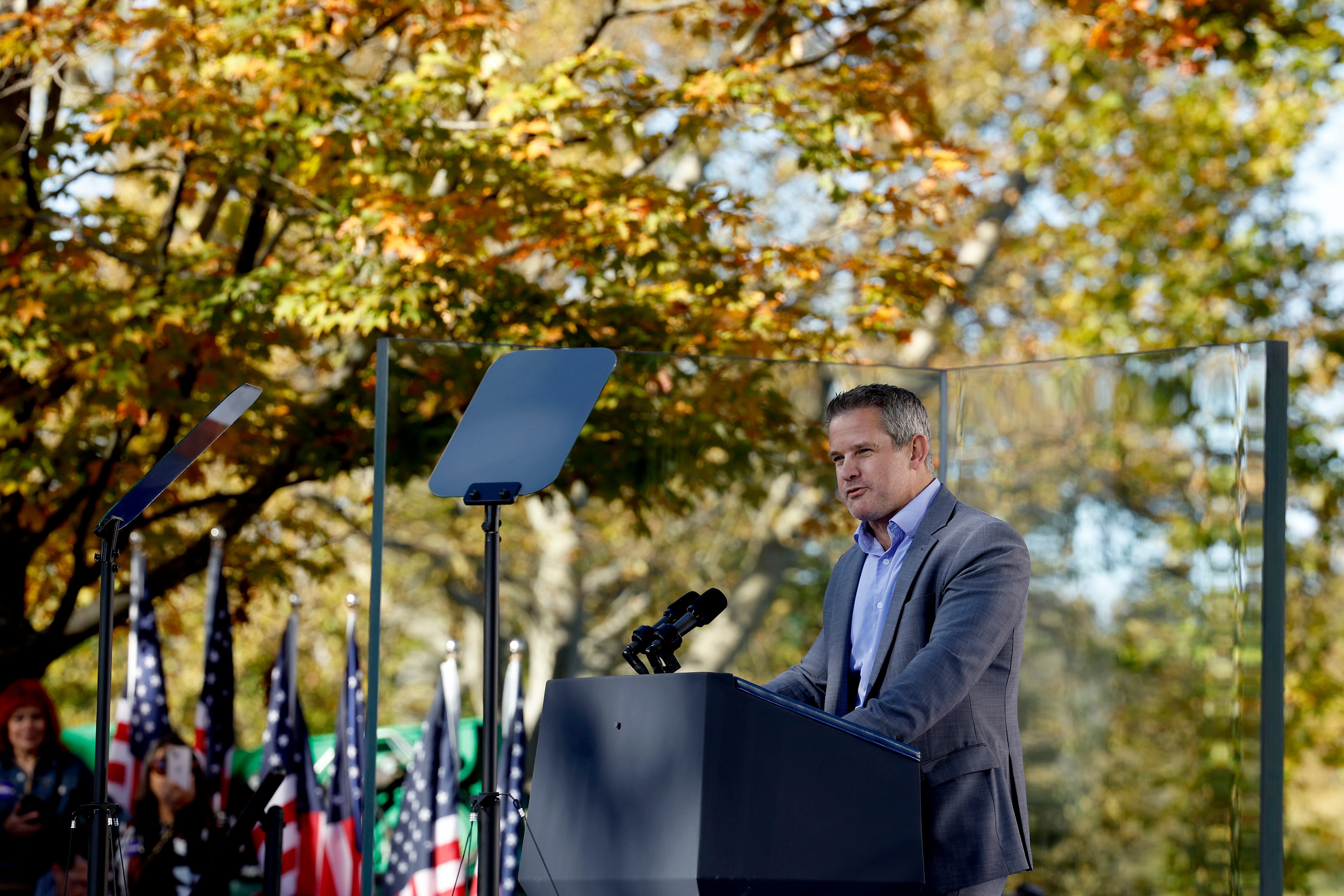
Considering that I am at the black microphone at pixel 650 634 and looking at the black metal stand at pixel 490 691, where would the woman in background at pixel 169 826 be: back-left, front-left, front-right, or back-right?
front-right

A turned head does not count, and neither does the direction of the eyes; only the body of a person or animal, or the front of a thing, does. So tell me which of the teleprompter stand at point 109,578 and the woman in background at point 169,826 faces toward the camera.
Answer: the woman in background

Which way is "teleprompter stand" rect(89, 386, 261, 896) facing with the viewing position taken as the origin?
facing to the right of the viewer

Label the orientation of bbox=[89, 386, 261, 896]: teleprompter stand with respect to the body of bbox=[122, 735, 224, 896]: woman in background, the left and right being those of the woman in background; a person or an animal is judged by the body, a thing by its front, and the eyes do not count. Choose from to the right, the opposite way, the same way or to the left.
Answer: to the left

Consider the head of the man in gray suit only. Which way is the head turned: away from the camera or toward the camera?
toward the camera

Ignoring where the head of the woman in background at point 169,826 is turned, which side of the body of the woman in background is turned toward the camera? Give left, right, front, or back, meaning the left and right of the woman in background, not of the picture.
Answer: front

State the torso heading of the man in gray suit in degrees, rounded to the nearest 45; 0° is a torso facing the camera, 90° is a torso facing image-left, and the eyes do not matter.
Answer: approximately 45°

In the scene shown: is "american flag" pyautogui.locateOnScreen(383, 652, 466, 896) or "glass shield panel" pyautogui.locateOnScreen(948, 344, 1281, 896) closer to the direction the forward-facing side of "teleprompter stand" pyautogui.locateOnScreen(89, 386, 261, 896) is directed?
the glass shield panel

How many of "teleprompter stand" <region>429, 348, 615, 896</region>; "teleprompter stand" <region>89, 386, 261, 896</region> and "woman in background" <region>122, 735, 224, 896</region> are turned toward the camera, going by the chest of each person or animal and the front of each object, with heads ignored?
1

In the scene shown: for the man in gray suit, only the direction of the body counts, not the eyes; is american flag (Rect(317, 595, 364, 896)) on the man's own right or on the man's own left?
on the man's own right
